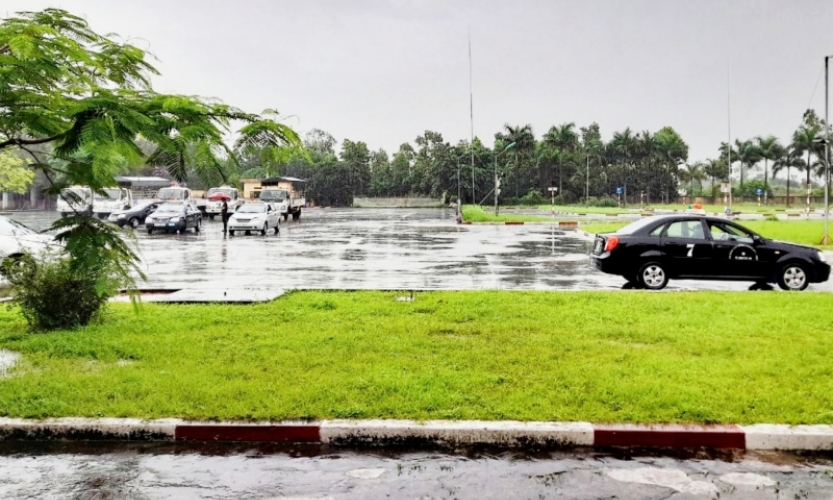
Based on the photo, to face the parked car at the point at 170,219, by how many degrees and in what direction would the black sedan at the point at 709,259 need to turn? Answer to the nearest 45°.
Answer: approximately 135° to its left

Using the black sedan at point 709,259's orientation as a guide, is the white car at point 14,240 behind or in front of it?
behind

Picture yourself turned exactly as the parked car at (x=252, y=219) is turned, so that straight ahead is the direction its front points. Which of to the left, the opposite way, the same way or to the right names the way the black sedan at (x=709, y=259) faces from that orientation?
to the left

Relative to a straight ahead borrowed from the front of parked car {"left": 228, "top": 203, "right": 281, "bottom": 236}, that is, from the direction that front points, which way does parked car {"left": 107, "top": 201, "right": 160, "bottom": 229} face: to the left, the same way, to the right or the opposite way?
the same way

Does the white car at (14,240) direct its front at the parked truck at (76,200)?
no

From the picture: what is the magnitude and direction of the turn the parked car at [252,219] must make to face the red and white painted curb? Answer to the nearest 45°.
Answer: approximately 45° to its left

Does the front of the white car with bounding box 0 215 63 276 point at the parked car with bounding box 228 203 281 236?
no

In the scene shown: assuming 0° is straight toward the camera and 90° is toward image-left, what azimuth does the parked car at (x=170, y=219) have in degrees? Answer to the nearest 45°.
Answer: approximately 45°

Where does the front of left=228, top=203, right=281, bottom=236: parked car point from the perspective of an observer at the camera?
facing the viewer and to the left of the viewer

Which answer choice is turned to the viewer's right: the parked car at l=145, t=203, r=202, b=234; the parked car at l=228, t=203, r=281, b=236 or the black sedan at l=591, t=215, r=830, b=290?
the black sedan

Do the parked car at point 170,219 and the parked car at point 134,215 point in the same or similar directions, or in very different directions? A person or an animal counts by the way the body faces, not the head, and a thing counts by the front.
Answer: same or similar directions

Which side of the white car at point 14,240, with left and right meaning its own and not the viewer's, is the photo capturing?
right

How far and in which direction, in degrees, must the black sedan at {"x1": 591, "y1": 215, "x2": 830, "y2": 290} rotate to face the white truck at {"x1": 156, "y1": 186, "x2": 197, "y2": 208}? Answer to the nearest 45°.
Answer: approximately 135° to its left

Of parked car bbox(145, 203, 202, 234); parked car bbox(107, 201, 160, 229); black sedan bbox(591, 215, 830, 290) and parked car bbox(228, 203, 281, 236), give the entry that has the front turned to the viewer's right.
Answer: the black sedan

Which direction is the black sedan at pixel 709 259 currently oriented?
to the viewer's right

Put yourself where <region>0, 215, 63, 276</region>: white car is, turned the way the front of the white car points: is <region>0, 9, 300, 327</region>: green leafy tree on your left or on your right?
on your right

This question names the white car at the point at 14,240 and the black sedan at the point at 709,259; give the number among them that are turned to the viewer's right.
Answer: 2

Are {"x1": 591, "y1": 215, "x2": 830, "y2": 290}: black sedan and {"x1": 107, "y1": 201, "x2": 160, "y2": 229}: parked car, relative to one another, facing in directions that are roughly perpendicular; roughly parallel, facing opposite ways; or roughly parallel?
roughly perpendicular

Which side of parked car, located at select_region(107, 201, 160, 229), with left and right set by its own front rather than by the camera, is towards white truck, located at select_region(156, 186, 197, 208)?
back

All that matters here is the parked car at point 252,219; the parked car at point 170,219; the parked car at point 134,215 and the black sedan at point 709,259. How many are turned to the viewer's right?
1
